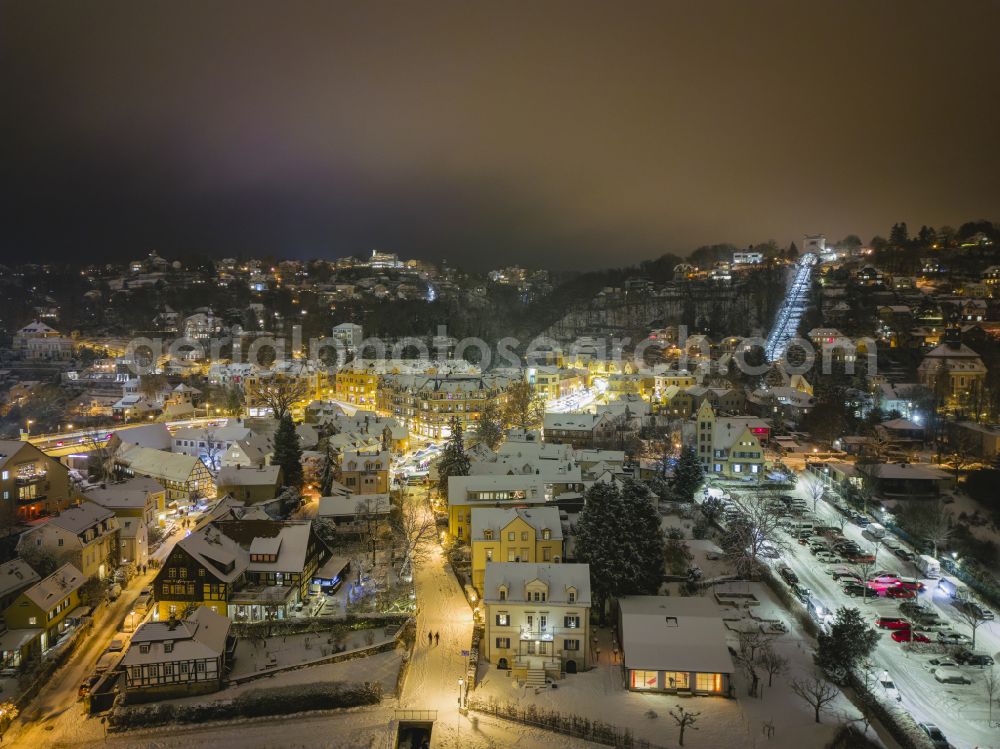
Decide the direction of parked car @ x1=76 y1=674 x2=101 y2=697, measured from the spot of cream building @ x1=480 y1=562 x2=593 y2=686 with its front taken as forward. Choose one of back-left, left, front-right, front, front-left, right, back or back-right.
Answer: right

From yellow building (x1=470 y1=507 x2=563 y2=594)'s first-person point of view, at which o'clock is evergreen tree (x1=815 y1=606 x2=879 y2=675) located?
The evergreen tree is roughly at 10 o'clock from the yellow building.

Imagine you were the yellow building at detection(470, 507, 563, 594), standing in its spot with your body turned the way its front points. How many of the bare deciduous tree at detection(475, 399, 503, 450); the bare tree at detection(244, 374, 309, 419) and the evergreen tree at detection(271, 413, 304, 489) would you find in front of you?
0

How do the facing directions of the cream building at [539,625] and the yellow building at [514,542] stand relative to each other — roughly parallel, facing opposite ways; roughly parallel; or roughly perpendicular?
roughly parallel

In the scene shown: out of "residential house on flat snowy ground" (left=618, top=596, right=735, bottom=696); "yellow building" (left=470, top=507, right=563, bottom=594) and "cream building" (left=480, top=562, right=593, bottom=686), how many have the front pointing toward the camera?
3

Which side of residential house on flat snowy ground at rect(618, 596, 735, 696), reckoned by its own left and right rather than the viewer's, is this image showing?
front

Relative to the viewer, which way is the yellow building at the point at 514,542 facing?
toward the camera

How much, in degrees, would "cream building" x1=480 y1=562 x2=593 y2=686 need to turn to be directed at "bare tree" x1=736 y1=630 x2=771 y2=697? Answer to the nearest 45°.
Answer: approximately 90° to its left

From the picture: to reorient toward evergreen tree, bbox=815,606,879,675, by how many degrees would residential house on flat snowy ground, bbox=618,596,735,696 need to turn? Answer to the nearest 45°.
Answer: approximately 90° to its left

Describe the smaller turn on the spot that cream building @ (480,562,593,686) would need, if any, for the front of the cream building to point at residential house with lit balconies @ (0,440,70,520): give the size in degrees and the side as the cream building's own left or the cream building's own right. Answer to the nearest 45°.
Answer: approximately 90° to the cream building's own right

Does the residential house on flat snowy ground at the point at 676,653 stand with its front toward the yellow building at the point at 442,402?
no

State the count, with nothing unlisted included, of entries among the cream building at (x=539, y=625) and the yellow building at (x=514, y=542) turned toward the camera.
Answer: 2

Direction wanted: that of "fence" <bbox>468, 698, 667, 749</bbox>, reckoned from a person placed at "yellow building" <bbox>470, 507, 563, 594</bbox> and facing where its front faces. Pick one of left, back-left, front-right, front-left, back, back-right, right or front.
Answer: front

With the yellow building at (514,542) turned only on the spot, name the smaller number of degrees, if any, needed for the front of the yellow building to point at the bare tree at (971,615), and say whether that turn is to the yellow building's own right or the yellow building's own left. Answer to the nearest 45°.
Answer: approximately 90° to the yellow building's own left

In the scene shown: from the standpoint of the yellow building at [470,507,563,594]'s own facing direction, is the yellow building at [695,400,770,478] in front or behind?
behind

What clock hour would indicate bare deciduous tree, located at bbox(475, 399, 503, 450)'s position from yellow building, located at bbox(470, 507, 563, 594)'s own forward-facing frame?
The bare deciduous tree is roughly at 6 o'clock from the yellow building.

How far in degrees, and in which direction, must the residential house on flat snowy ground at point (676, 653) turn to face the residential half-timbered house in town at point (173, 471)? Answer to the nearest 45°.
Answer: approximately 90° to its right

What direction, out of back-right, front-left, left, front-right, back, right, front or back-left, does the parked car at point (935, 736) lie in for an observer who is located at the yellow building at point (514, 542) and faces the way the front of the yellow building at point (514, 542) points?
front-left

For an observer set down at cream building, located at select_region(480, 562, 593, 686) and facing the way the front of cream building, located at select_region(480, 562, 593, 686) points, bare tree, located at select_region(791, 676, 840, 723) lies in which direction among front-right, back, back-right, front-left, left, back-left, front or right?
left

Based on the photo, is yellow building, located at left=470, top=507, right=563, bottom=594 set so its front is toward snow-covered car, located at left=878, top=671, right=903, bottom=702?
no

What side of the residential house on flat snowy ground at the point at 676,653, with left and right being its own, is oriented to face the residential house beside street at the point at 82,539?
right

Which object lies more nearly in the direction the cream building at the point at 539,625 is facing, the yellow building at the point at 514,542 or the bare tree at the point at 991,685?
the bare tree

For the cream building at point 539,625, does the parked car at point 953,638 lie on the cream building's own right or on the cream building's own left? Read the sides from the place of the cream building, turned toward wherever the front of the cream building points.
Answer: on the cream building's own left
